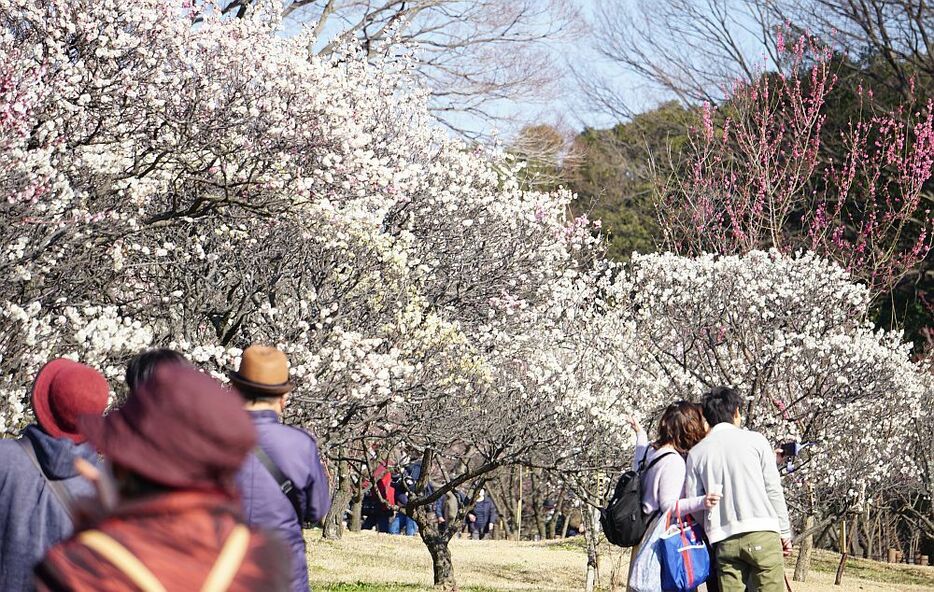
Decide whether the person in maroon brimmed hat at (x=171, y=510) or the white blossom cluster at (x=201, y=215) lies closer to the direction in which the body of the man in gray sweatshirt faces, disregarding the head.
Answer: the white blossom cluster

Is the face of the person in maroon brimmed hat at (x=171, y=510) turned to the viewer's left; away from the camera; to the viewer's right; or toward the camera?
away from the camera

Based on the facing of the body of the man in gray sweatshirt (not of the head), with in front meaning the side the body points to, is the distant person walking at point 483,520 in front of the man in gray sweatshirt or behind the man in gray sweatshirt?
in front

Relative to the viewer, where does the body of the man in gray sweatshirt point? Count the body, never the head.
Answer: away from the camera

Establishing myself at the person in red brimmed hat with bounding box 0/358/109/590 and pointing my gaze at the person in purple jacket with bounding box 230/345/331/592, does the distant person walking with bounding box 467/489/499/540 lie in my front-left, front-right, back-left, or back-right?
front-left

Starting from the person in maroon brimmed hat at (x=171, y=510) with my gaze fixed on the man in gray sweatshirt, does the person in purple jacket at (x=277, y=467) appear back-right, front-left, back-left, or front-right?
front-left

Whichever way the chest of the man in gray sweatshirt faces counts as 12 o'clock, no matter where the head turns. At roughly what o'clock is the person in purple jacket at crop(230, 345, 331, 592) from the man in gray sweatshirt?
The person in purple jacket is roughly at 7 o'clock from the man in gray sweatshirt.

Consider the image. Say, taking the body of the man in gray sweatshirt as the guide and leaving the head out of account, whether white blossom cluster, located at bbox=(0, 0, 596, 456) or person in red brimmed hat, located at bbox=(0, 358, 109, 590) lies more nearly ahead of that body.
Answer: the white blossom cluster

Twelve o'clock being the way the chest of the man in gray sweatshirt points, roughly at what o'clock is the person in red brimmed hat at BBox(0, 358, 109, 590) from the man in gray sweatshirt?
The person in red brimmed hat is roughly at 7 o'clock from the man in gray sweatshirt.

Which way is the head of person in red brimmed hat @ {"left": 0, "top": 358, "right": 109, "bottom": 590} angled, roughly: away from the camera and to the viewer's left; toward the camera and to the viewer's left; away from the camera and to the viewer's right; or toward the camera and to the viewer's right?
away from the camera and to the viewer's right

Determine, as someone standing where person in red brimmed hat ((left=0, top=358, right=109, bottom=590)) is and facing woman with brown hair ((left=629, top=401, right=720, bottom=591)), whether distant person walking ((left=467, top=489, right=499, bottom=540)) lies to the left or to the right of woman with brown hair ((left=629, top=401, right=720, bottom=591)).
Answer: left

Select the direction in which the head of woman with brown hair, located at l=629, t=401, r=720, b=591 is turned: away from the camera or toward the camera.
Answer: away from the camera

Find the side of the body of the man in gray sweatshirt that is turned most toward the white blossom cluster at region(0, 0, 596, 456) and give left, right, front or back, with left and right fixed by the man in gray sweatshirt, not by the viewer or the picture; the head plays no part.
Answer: left

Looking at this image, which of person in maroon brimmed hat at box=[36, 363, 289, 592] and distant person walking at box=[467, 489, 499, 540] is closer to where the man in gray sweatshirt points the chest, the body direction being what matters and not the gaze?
the distant person walking

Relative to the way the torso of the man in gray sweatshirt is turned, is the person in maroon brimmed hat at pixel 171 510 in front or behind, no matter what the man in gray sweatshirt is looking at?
behind
